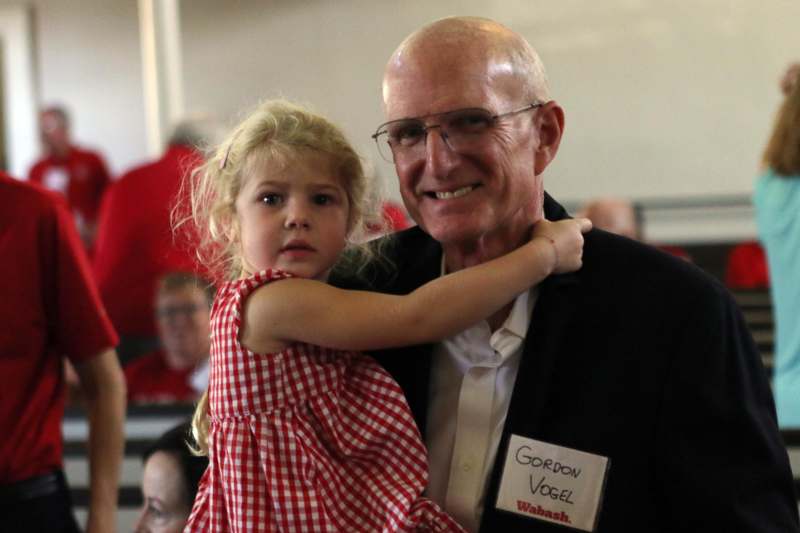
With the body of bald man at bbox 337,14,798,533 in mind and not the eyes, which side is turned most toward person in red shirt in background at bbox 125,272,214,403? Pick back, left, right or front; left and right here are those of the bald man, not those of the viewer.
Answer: right

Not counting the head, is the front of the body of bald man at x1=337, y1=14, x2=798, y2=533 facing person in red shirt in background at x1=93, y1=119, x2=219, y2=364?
no

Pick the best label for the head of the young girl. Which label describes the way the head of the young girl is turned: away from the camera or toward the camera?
toward the camera

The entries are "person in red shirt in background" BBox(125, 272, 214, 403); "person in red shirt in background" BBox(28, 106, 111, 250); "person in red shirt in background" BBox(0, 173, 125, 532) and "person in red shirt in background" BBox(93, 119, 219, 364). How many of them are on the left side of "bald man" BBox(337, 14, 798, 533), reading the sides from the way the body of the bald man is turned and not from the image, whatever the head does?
0

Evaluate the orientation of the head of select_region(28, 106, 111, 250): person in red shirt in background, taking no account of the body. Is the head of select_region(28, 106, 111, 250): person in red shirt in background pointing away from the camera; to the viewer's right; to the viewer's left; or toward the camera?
toward the camera

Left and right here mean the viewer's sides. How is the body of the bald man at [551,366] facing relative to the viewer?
facing the viewer and to the left of the viewer

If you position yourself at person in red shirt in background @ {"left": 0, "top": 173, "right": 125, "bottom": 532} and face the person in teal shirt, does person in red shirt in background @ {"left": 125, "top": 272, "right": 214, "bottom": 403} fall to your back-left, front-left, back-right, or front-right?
front-left
